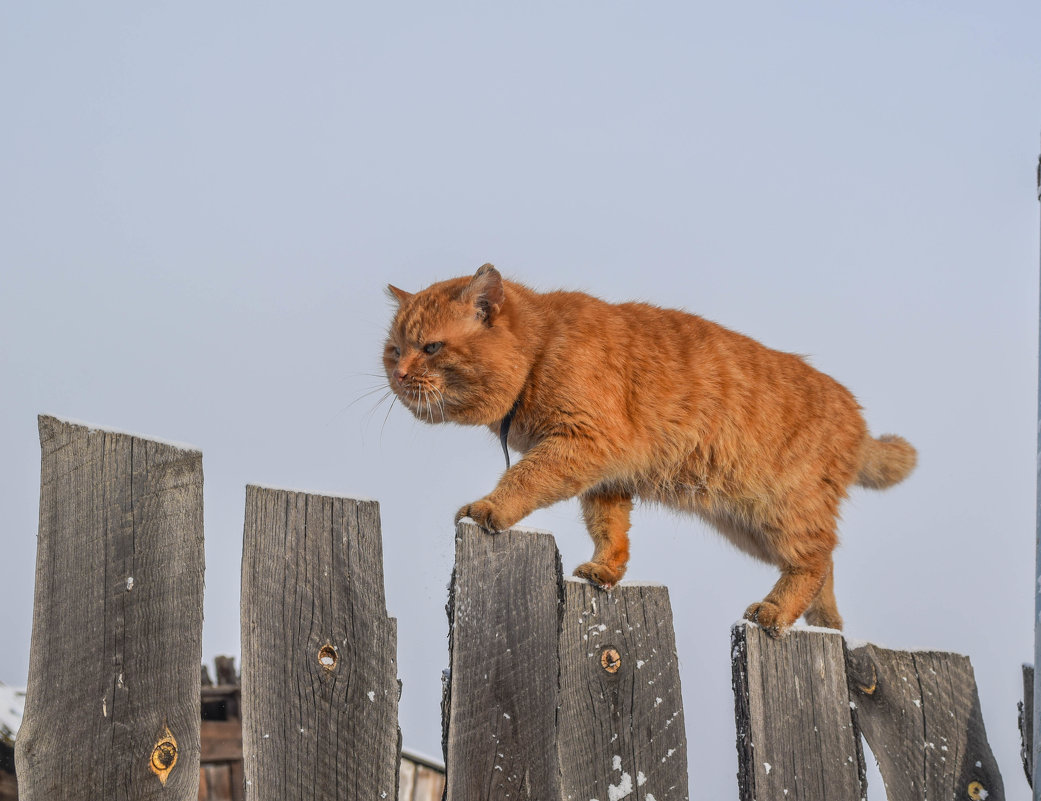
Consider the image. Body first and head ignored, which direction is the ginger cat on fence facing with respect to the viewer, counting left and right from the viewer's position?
facing to the left of the viewer

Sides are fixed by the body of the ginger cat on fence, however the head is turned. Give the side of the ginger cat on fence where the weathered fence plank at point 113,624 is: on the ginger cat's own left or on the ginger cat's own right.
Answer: on the ginger cat's own left
